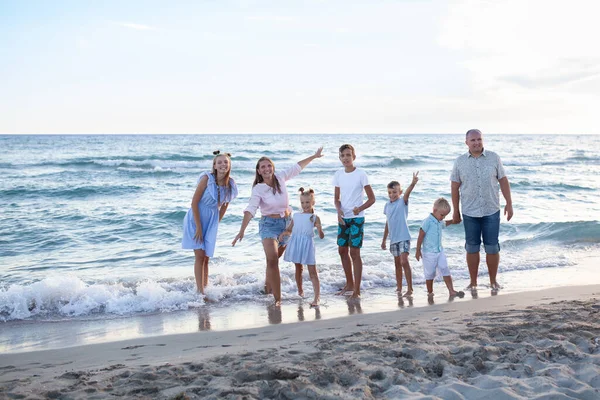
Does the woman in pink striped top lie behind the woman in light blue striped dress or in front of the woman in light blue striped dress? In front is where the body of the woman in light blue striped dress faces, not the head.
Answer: in front

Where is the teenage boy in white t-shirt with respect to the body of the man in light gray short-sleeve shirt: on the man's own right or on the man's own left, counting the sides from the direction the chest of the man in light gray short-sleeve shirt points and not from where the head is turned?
on the man's own right

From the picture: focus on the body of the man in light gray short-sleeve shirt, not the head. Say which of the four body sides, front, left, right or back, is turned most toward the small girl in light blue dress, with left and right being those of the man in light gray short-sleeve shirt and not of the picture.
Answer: right

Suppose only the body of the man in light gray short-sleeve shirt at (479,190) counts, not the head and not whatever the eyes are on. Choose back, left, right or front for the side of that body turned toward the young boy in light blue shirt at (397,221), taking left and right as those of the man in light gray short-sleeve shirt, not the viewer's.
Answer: right

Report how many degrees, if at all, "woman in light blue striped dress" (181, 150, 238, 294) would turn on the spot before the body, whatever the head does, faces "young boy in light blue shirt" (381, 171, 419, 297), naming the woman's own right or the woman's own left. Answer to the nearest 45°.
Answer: approximately 45° to the woman's own left

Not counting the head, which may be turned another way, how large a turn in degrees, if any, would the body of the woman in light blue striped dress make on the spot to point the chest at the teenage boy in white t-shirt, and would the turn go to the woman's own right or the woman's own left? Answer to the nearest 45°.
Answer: approximately 45° to the woman's own left

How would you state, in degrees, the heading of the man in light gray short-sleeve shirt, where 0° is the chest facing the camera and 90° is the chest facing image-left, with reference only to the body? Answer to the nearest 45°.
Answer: approximately 0°

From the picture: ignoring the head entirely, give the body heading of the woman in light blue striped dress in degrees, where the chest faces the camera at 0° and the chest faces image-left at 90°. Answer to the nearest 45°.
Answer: approximately 315°

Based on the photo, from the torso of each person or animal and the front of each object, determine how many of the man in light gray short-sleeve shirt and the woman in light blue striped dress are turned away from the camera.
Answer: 0
